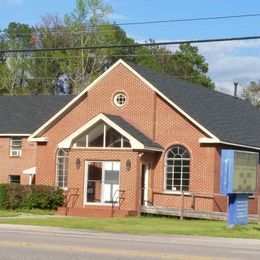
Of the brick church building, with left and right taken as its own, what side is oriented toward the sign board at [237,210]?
left

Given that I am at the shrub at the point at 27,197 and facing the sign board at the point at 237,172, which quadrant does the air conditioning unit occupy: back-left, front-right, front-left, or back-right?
back-left

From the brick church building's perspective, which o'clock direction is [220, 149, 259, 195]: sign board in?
The sign board is roughly at 10 o'clock from the brick church building.

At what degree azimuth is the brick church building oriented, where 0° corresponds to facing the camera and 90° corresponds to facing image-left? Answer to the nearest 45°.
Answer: approximately 45°

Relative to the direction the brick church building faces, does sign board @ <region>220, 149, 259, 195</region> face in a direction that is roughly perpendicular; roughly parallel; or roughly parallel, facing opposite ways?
roughly perpendicular
